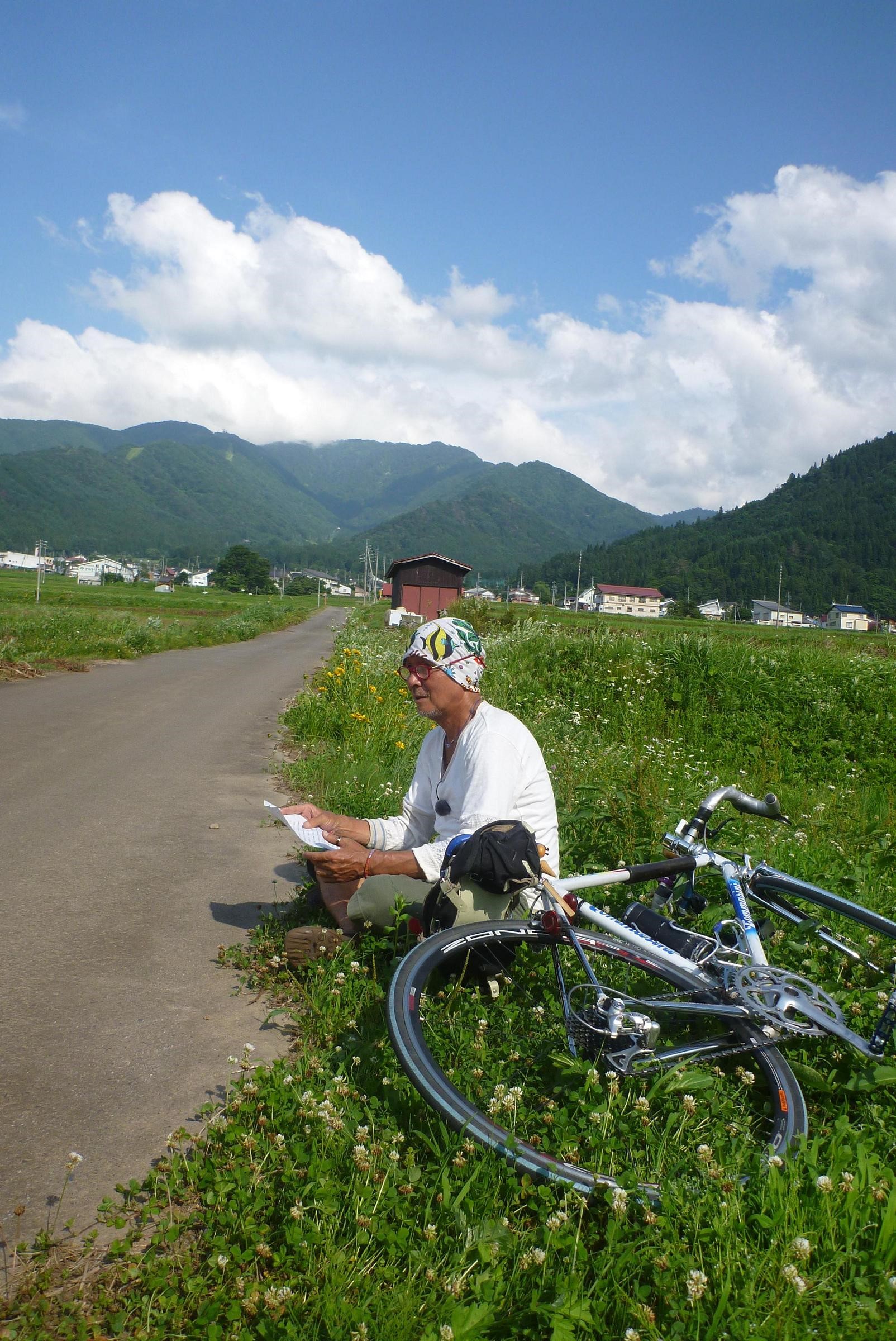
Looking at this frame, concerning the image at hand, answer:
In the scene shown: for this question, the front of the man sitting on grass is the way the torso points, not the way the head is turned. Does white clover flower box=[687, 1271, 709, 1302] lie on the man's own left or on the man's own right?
on the man's own left

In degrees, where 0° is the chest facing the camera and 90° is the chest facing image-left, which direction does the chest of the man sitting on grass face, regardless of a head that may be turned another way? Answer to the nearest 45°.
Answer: approximately 45°
